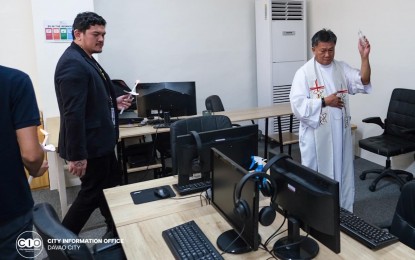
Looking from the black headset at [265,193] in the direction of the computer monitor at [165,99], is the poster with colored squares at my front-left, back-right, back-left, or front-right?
front-left

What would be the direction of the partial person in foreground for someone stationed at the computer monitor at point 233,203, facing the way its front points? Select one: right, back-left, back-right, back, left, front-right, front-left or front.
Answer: front-right

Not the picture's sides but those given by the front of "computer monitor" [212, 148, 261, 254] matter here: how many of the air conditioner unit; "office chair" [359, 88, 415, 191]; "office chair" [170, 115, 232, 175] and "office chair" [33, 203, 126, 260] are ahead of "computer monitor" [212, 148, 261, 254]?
1

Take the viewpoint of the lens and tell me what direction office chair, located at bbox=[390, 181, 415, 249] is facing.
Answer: facing the viewer and to the left of the viewer

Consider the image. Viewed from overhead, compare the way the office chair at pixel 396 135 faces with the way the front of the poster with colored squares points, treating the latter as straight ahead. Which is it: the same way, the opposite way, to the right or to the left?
to the right

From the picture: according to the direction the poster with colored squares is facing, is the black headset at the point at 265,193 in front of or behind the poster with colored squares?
in front

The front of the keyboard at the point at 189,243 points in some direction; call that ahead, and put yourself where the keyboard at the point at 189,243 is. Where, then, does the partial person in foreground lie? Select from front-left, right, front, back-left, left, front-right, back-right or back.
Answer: front-right

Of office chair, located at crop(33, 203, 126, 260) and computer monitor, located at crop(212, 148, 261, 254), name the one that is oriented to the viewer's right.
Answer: the office chair

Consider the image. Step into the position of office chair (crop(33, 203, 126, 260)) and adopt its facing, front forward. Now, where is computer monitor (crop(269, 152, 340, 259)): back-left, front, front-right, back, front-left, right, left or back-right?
front
